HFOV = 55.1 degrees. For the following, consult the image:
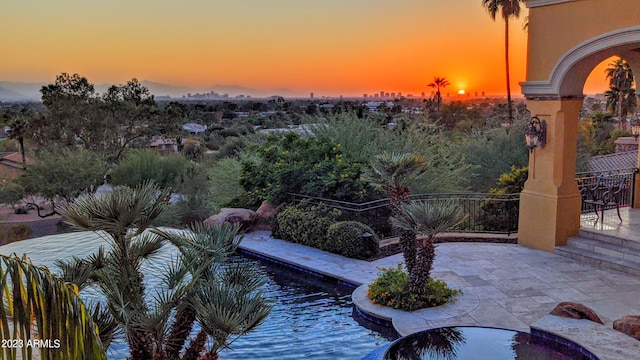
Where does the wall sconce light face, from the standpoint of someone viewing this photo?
facing the viewer and to the left of the viewer

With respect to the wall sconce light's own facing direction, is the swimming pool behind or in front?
in front

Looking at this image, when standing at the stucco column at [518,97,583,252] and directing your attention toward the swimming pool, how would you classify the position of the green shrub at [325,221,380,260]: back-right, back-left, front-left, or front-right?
front-right

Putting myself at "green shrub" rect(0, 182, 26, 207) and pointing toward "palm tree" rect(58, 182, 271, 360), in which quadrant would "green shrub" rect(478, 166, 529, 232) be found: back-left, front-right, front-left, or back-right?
front-left

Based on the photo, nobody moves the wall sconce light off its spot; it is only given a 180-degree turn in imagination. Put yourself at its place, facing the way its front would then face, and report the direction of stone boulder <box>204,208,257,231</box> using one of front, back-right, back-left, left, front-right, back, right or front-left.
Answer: back-left

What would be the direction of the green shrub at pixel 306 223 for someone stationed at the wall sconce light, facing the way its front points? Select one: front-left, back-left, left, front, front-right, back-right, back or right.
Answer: front-right

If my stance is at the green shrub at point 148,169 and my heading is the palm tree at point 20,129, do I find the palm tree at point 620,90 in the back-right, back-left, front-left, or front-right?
back-right

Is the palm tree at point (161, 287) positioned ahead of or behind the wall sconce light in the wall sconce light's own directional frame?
ahead

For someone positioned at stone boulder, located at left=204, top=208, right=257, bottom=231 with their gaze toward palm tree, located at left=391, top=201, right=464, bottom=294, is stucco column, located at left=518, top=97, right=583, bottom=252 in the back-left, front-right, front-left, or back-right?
front-left

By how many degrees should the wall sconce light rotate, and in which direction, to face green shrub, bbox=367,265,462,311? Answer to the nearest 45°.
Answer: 0° — it already faces it

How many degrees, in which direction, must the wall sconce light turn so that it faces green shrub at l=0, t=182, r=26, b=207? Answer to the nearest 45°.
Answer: approximately 45° to its right
